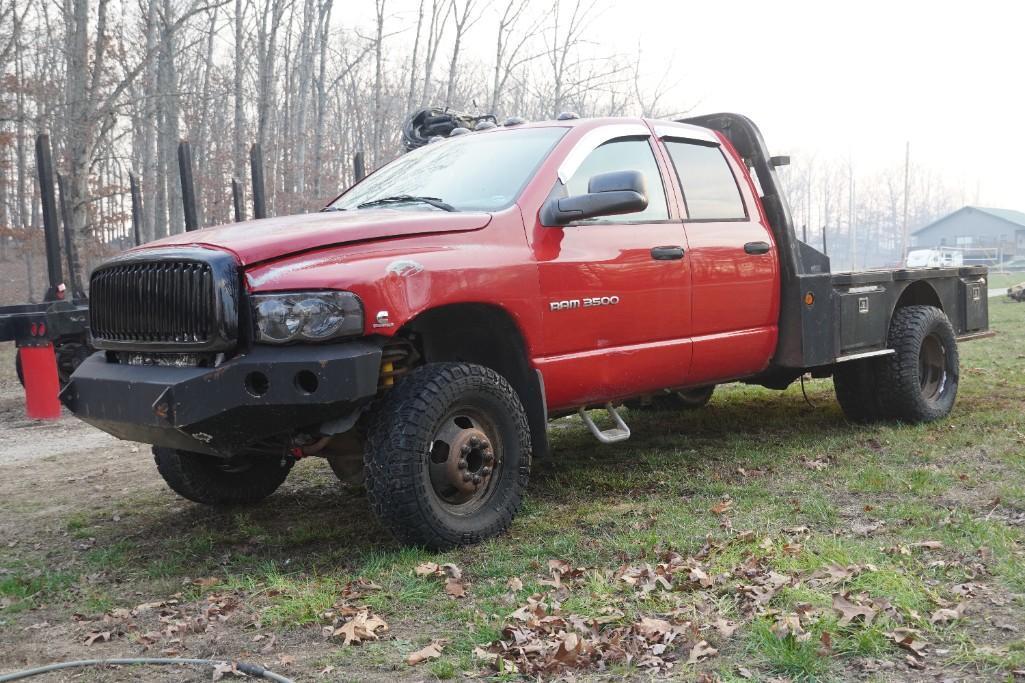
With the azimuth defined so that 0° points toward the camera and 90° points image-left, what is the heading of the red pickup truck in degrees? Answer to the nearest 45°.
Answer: approximately 45°

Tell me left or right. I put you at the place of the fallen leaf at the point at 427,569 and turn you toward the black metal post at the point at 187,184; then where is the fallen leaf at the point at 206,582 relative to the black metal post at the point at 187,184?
left

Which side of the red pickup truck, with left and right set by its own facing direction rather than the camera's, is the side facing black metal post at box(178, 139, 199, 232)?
right

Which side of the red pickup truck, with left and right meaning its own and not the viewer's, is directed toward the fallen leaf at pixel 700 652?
left

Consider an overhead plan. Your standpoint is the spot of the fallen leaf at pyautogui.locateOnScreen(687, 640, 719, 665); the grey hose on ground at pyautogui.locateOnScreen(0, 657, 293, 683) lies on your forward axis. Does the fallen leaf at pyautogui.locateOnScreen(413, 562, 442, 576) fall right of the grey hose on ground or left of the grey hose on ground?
right

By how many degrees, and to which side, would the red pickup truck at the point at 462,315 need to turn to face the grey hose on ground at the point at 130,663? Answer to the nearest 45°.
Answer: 0° — it already faces it

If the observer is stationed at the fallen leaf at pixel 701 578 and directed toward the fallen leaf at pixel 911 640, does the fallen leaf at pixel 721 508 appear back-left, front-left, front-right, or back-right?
back-left
